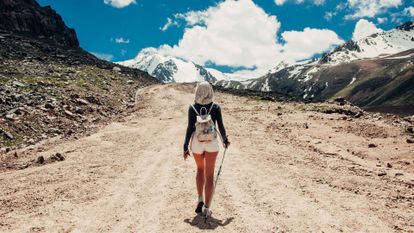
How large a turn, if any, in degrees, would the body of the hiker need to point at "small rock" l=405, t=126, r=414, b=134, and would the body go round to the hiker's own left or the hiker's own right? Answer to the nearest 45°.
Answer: approximately 45° to the hiker's own right

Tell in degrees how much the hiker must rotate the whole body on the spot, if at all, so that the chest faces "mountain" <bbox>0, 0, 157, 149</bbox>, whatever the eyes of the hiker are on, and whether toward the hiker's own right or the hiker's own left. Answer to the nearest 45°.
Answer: approximately 45° to the hiker's own left

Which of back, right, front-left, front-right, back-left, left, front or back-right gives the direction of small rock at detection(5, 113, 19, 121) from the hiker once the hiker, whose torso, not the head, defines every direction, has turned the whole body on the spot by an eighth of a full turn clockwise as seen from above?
left

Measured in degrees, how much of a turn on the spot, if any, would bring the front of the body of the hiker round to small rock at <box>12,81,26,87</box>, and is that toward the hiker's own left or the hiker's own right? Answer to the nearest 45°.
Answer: approximately 45° to the hiker's own left

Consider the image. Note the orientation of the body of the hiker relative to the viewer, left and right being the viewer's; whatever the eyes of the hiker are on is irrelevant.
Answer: facing away from the viewer

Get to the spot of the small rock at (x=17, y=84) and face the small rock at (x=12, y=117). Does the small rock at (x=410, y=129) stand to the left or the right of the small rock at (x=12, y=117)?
left

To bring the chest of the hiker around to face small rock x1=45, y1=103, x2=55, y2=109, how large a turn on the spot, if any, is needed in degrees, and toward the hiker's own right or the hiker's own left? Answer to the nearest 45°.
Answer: approximately 45° to the hiker's own left

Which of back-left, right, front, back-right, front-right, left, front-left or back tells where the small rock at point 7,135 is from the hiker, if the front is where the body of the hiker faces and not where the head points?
front-left
